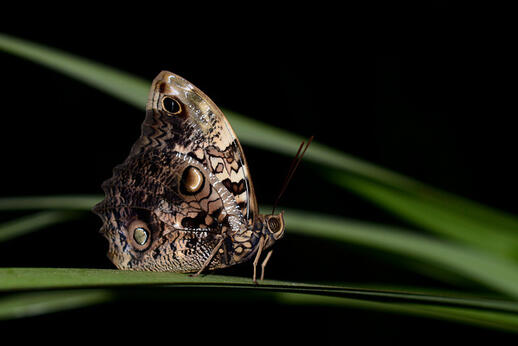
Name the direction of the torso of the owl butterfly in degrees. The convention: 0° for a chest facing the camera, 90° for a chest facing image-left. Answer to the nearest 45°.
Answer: approximately 270°
